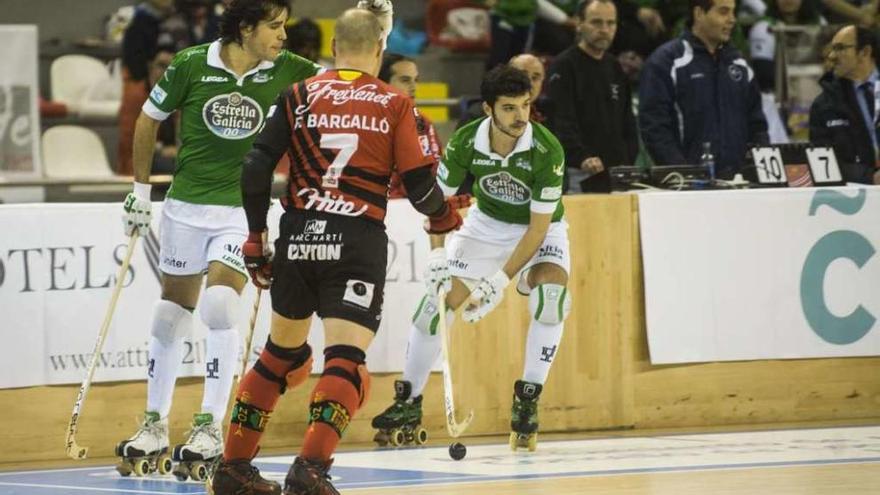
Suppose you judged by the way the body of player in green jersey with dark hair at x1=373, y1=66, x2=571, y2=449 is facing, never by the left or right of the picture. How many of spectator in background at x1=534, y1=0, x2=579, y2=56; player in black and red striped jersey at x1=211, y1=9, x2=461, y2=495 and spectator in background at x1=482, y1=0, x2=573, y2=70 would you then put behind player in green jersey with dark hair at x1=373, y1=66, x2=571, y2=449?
2

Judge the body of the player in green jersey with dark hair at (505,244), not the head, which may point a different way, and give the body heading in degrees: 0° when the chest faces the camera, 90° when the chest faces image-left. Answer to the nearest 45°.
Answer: approximately 0°

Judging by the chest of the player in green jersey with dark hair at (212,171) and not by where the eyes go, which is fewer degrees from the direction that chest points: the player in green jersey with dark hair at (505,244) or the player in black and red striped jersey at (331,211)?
the player in black and red striped jersey

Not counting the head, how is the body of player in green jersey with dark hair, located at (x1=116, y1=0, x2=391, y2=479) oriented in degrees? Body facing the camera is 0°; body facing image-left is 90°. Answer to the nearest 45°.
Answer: approximately 0°

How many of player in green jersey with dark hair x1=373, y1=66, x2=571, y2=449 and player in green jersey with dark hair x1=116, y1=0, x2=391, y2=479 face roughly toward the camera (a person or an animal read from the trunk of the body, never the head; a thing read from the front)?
2

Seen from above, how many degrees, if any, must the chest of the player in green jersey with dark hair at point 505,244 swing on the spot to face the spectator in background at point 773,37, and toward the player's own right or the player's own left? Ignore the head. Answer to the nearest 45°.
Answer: approximately 135° to the player's own left

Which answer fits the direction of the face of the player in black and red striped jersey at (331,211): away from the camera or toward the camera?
away from the camera

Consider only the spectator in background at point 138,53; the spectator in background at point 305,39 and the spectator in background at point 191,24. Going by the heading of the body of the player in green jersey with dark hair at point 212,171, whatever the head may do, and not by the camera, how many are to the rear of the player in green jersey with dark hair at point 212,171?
3

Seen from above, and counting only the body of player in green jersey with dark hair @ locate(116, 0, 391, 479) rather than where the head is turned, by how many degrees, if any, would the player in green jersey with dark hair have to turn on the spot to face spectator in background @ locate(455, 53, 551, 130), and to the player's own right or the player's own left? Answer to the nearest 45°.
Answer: approximately 135° to the player's own left

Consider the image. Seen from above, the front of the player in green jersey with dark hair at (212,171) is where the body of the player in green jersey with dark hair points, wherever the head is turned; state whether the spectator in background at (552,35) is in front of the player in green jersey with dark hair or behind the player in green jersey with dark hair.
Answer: behind
